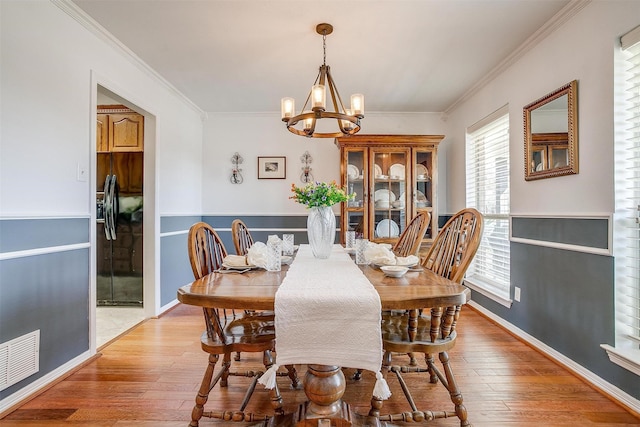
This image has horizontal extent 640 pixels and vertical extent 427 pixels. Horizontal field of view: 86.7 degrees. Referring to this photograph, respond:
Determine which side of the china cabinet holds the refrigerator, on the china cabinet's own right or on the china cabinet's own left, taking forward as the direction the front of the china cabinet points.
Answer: on the china cabinet's own right

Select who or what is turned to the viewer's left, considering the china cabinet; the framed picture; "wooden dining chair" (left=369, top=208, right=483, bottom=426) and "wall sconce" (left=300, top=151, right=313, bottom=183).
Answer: the wooden dining chair

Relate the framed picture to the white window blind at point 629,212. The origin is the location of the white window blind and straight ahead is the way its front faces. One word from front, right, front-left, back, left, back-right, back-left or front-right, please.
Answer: front-right

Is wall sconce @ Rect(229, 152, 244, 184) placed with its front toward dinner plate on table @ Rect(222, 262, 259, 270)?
yes

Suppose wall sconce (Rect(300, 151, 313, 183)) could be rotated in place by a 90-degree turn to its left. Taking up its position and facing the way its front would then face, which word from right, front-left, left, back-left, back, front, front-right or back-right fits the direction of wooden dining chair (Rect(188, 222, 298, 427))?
right

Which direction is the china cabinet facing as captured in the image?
toward the camera

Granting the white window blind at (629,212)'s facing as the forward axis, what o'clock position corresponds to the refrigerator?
The refrigerator is roughly at 1 o'clock from the white window blind.

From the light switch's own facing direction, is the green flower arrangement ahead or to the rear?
ahead

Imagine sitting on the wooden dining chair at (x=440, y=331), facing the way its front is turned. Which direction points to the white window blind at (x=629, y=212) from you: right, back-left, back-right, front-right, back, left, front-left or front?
back-right

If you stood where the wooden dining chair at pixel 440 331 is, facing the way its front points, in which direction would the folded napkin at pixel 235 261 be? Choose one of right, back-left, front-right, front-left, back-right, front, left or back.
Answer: front

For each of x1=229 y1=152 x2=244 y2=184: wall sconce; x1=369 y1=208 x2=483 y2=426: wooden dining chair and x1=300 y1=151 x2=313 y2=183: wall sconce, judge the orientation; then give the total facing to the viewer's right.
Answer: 0

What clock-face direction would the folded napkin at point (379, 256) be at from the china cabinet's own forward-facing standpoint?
The folded napkin is roughly at 12 o'clock from the china cabinet.

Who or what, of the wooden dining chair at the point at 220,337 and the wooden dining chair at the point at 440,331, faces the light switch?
the wooden dining chair at the point at 440,331

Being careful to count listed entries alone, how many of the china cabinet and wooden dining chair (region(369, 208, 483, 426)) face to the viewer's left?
1

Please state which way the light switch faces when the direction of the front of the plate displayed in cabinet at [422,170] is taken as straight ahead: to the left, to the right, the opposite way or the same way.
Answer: to the left

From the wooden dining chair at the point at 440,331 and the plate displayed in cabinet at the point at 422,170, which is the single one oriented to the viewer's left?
the wooden dining chair

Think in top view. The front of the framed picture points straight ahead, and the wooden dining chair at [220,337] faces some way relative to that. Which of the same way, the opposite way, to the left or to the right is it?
to the left

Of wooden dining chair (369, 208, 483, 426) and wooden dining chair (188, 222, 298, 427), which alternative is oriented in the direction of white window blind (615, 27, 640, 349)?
wooden dining chair (188, 222, 298, 427)

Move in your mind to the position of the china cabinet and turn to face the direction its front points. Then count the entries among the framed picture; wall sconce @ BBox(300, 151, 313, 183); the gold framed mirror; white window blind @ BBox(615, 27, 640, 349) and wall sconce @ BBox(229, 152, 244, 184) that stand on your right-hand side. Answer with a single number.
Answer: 3
